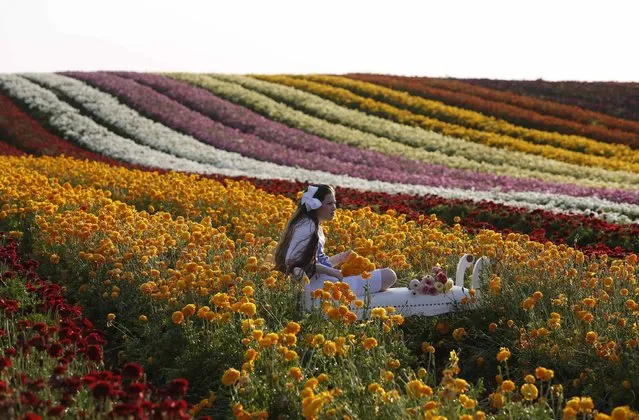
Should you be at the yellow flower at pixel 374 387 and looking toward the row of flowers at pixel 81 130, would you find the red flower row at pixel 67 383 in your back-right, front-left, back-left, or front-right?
front-left

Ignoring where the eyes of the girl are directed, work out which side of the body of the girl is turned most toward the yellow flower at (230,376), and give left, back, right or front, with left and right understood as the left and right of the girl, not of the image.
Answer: right

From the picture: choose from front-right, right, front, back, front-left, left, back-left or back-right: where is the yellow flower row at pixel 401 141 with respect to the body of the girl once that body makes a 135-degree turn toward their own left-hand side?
front-right

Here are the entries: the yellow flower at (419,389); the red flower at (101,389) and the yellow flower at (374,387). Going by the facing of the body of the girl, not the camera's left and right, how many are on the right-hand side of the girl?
3

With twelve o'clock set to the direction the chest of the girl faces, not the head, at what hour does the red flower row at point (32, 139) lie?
The red flower row is roughly at 8 o'clock from the girl.

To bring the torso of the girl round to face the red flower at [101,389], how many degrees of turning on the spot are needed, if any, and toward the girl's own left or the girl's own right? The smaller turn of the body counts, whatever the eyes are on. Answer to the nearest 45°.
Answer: approximately 90° to the girl's own right

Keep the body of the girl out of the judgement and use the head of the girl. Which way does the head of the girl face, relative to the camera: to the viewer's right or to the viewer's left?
to the viewer's right

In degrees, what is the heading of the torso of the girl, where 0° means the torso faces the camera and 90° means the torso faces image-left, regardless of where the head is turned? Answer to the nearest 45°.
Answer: approximately 270°

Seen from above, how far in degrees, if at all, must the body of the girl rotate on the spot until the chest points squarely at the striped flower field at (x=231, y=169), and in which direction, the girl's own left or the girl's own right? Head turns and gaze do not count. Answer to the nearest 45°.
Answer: approximately 90° to the girl's own left

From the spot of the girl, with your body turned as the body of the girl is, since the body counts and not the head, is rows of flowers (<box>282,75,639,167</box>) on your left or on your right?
on your left

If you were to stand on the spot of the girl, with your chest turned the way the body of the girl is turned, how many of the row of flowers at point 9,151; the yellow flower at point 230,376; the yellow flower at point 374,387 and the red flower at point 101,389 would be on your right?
3

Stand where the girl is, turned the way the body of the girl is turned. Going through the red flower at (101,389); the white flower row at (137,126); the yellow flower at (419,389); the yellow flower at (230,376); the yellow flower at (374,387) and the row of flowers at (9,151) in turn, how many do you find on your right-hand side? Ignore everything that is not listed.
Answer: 4
